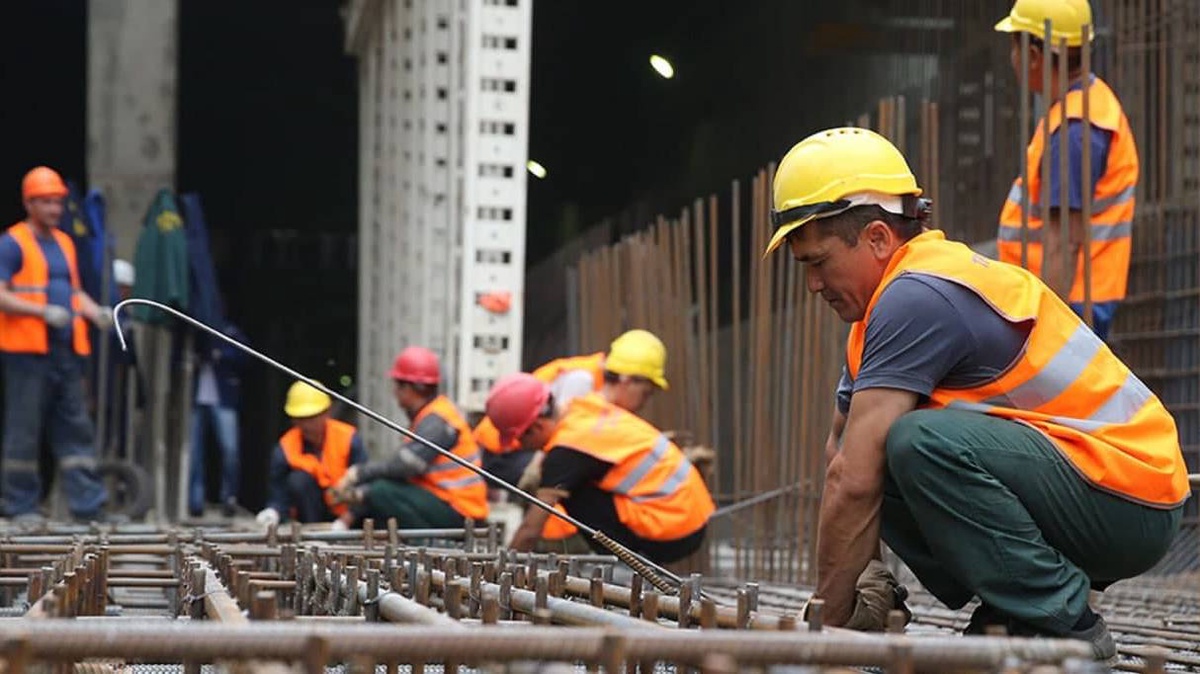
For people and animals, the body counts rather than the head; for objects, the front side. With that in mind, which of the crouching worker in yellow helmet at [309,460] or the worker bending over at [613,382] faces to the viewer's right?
the worker bending over

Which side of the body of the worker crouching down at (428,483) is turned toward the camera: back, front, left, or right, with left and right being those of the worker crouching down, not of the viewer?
left

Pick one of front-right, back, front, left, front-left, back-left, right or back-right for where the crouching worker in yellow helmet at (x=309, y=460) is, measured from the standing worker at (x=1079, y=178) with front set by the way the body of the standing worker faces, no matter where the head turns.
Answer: front-right

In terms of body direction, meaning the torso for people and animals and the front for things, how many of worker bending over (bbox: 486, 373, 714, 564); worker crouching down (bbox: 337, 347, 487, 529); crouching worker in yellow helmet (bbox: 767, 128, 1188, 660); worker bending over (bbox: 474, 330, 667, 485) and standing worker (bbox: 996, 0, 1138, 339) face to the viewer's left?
4

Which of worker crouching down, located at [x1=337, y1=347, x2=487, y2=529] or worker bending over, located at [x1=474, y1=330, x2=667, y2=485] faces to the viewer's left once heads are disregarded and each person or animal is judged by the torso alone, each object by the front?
worker crouching down, located at [x1=337, y1=347, x2=487, y2=529]

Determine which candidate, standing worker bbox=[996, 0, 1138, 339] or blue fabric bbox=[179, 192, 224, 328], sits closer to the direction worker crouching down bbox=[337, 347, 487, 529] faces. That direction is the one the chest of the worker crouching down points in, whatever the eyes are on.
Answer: the blue fabric

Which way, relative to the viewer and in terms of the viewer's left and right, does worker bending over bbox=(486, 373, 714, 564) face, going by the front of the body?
facing to the left of the viewer

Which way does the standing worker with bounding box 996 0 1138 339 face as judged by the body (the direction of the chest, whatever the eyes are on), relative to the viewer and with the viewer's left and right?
facing to the left of the viewer

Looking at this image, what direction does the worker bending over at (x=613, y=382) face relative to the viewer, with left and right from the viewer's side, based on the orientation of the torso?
facing to the right of the viewer

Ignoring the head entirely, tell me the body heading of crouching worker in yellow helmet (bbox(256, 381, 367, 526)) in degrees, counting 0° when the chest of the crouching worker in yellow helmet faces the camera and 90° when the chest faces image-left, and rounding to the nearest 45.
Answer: approximately 0°

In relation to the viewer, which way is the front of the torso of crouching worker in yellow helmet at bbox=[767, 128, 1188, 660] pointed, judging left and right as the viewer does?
facing to the left of the viewer

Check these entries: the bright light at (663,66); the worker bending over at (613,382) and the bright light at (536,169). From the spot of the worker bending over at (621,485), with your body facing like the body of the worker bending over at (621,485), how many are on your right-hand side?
3

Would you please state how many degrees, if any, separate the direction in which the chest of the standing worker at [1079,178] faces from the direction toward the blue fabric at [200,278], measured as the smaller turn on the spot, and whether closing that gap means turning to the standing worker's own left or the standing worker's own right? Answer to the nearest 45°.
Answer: approximately 45° to the standing worker's own right

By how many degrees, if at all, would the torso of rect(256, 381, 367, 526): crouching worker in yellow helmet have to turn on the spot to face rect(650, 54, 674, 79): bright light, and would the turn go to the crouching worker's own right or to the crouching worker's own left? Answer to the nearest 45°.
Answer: approximately 135° to the crouching worker's own left
